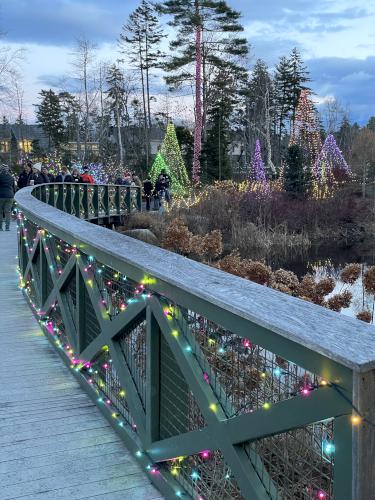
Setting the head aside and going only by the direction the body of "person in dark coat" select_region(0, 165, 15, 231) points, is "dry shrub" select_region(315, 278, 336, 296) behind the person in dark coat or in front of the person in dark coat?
behind
